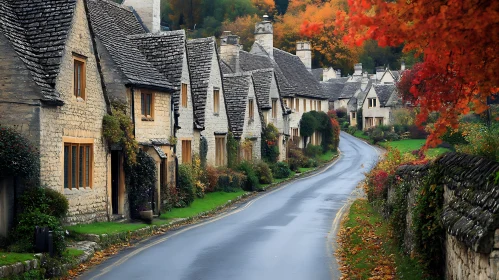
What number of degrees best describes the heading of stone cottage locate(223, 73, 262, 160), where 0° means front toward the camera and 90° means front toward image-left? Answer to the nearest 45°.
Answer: approximately 315°

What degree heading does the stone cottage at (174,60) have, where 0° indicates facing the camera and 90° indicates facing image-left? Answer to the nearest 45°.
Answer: approximately 315°

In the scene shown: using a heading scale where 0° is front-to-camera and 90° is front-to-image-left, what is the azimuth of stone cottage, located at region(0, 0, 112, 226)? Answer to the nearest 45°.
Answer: approximately 315°

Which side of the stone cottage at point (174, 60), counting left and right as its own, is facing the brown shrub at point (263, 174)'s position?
left

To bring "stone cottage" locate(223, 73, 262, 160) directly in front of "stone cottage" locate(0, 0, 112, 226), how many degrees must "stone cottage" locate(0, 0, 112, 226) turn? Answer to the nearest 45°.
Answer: approximately 90° to its left
